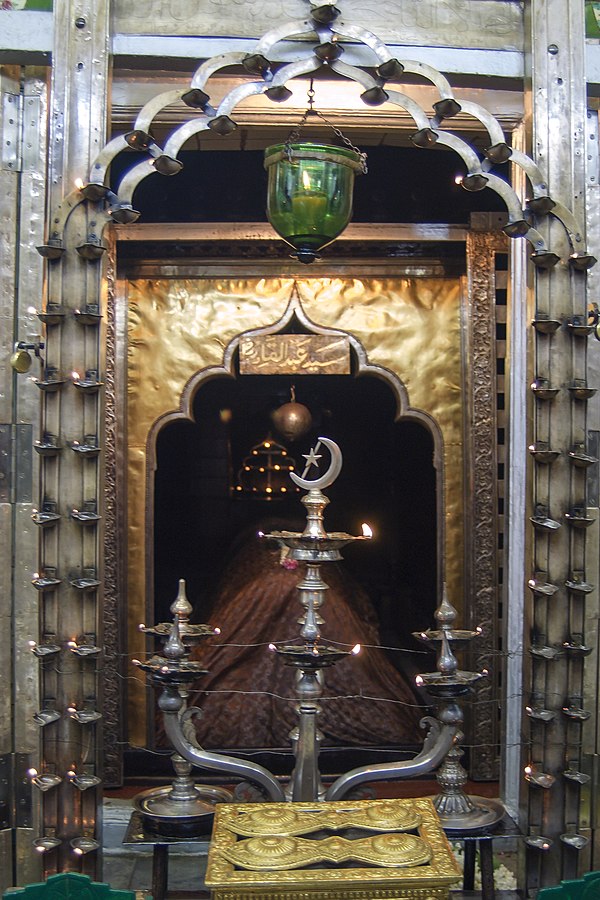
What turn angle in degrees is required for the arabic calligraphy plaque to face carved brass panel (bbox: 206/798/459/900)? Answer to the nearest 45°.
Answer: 0° — it already faces it

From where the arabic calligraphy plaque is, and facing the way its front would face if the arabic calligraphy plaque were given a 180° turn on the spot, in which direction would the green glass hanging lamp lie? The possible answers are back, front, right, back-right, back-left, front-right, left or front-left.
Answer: back

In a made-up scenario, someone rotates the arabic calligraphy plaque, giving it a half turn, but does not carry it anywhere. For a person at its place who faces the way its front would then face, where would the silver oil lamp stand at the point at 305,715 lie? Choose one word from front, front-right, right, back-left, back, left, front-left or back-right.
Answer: back

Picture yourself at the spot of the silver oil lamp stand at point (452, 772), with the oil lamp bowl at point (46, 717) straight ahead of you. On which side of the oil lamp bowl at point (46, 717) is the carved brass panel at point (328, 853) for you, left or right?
left

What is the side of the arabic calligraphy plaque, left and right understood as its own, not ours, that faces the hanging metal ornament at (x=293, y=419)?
back

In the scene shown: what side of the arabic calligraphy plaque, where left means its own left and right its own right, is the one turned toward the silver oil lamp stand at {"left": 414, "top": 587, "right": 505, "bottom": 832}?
front

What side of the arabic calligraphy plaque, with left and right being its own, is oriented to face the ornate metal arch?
front

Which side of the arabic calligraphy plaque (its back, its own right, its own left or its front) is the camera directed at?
front

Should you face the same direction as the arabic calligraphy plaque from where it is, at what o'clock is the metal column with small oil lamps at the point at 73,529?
The metal column with small oil lamps is roughly at 1 o'clock from the arabic calligraphy plaque.

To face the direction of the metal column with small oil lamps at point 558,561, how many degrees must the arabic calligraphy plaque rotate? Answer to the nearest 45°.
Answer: approximately 45° to its left
